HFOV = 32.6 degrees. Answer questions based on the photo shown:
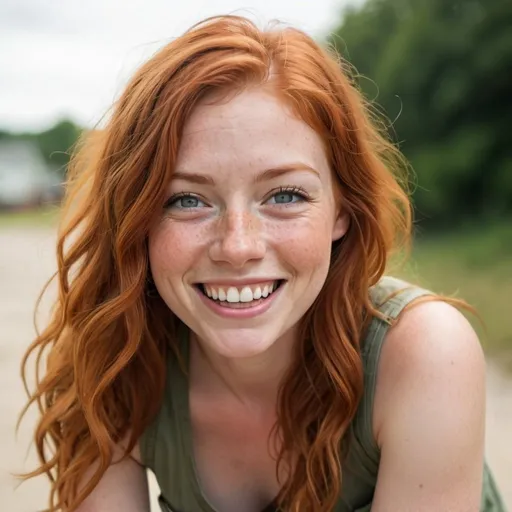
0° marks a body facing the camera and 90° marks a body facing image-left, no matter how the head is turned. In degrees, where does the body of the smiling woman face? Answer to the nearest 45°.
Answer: approximately 0°
